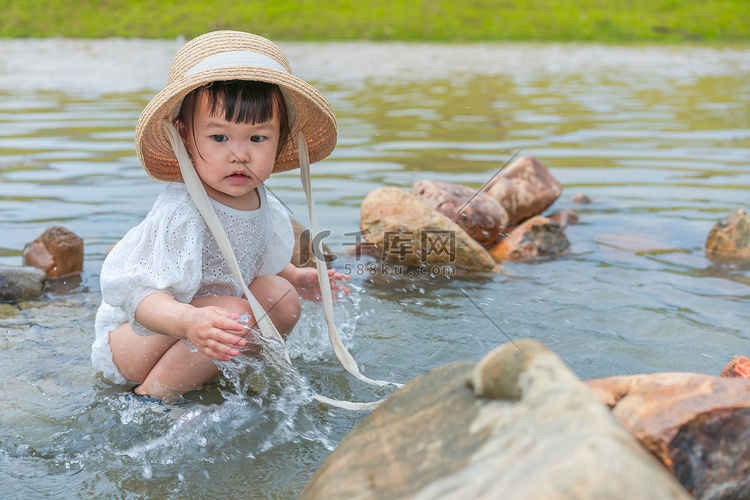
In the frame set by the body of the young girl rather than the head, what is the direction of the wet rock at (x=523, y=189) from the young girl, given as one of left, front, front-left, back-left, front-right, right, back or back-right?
left

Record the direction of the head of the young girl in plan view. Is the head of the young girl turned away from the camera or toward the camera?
toward the camera

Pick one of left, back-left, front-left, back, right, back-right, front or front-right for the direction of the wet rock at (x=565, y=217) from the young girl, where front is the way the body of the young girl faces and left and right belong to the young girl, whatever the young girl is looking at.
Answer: left

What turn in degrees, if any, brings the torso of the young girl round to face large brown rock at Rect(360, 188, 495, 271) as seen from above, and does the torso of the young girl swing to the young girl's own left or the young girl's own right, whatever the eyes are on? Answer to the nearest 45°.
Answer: approximately 90° to the young girl's own left

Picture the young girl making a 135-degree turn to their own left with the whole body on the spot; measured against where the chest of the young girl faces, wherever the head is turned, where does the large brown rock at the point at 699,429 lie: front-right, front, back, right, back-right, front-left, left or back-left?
back-right

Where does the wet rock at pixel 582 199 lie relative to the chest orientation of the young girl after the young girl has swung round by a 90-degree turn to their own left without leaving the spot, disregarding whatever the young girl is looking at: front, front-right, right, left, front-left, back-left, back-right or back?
front

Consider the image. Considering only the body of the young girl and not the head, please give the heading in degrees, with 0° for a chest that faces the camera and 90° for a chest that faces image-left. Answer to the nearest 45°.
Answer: approximately 315°

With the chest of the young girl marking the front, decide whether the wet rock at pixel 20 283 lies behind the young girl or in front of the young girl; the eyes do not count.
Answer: behind

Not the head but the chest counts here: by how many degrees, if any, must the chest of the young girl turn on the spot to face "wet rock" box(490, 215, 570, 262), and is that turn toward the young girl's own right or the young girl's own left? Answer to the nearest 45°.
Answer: approximately 90° to the young girl's own left
